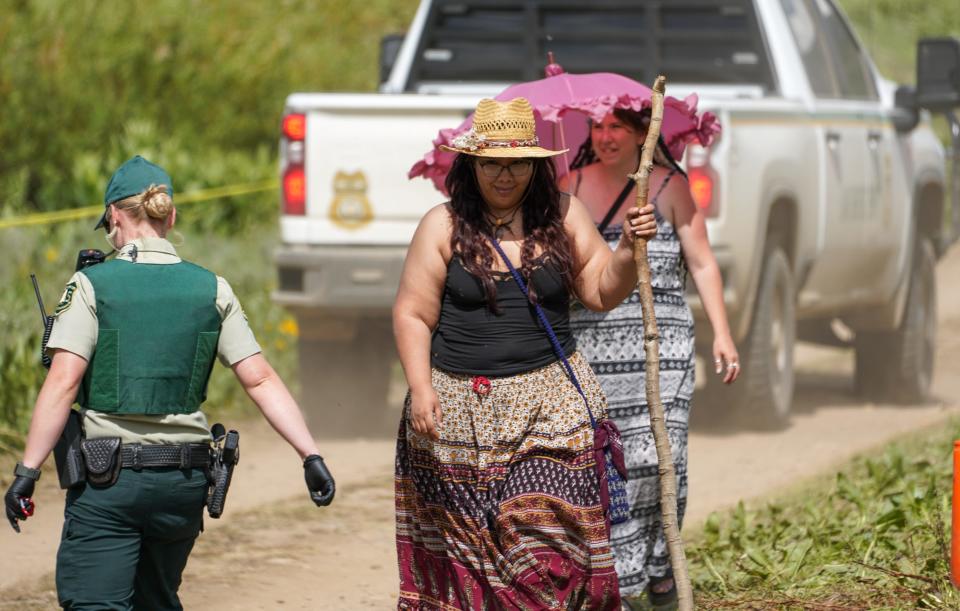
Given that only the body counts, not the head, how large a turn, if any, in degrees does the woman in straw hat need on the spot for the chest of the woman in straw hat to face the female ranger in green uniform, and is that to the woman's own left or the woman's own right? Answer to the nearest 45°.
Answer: approximately 45° to the woman's own right

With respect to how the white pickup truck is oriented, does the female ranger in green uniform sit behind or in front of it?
behind

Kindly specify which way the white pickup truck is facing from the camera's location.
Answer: facing away from the viewer and to the right of the viewer

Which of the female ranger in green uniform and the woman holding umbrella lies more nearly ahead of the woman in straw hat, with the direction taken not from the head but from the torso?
the female ranger in green uniform

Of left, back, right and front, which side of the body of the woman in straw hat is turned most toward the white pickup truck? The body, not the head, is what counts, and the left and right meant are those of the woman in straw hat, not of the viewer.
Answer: back

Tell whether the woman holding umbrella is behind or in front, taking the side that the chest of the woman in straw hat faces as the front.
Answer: behind

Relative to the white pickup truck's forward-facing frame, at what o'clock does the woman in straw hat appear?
The woman in straw hat is roughly at 5 o'clock from the white pickup truck.

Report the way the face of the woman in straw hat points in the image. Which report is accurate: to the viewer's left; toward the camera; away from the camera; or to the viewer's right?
toward the camera

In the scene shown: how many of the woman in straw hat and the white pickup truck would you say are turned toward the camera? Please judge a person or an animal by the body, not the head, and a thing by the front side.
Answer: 1

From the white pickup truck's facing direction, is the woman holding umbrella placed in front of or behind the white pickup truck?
behind

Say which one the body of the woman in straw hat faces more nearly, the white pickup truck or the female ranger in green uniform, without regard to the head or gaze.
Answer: the female ranger in green uniform

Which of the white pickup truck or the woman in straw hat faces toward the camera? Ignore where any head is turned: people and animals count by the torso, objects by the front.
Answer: the woman in straw hat

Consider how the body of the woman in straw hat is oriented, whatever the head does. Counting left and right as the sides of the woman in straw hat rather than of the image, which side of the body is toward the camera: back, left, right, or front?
front

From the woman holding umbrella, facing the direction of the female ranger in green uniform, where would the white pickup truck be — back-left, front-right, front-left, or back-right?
back-right
